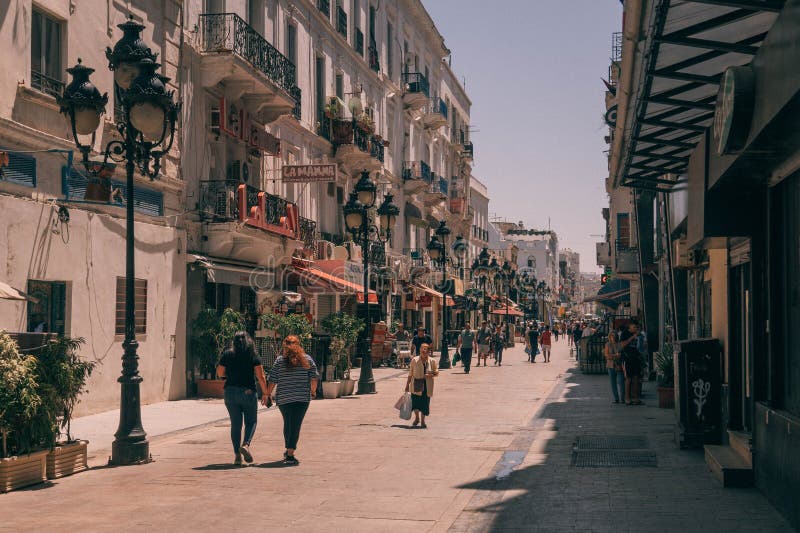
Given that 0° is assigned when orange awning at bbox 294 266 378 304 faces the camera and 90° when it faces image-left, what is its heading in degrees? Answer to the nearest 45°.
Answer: approximately 315°

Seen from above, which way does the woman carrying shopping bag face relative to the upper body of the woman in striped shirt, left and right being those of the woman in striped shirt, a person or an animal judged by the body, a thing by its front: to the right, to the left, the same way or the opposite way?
the opposite way

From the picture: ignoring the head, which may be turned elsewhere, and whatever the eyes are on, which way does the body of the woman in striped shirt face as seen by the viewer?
away from the camera

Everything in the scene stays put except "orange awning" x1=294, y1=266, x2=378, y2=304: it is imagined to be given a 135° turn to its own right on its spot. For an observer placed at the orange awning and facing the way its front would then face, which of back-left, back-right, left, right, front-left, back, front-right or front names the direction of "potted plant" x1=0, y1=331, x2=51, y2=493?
left

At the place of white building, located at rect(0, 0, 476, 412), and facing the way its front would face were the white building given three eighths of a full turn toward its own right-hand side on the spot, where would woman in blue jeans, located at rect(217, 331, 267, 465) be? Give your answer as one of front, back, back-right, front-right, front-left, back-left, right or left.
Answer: left

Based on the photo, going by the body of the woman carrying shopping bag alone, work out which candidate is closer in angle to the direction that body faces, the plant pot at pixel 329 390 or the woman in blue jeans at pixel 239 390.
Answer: the woman in blue jeans

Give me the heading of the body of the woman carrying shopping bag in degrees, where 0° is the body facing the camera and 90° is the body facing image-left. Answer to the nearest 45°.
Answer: approximately 0°

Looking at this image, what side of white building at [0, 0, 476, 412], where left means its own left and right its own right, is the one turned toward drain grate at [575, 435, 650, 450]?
front

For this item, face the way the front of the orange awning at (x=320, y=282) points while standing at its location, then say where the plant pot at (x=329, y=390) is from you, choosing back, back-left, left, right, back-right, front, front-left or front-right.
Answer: front-right

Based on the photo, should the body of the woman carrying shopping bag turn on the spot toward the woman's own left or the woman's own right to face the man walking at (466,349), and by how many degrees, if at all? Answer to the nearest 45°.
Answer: approximately 180°

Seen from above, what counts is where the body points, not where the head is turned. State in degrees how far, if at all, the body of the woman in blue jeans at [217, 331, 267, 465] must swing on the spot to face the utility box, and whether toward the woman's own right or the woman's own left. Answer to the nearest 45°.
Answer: approximately 90° to the woman's own right

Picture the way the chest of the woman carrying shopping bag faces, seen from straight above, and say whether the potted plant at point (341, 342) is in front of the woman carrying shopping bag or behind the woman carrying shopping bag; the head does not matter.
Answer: behind

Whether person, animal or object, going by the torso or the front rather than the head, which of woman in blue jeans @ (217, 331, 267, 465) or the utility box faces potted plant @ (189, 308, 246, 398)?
the woman in blue jeans

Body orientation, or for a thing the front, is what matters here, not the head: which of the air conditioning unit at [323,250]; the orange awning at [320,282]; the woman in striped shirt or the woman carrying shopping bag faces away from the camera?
the woman in striped shirt
